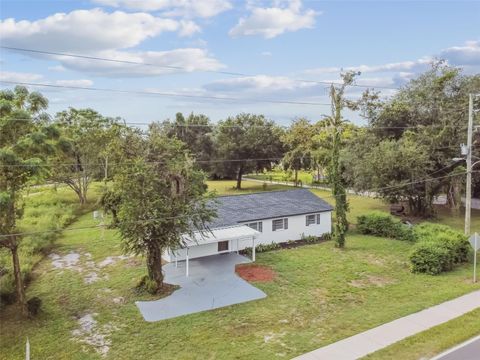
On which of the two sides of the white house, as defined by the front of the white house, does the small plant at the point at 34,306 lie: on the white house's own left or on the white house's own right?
on the white house's own right

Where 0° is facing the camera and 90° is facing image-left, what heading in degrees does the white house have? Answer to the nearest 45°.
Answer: approximately 315°

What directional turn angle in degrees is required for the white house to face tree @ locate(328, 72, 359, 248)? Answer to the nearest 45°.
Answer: approximately 45° to its left

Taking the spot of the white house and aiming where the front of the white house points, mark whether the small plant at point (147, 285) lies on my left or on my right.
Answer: on my right

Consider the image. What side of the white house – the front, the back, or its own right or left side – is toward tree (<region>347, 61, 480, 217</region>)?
left

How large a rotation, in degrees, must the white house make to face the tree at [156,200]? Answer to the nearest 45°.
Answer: approximately 90° to its right

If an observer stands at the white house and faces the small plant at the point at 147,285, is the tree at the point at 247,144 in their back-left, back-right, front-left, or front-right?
back-right

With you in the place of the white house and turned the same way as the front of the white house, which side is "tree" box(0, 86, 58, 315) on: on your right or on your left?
on your right

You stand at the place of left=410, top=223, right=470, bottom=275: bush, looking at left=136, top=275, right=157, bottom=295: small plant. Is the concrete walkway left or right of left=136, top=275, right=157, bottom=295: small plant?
left

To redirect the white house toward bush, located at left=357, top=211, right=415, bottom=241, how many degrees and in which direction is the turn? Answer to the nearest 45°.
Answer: approximately 45° to its left

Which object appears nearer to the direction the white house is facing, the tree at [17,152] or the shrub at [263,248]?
the shrub

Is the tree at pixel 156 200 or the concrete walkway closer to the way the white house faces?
the concrete walkway

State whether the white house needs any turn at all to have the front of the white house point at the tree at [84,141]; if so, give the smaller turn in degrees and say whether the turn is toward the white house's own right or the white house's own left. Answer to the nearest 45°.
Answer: approximately 180°

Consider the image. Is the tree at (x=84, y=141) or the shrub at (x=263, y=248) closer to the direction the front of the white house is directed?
the shrub
